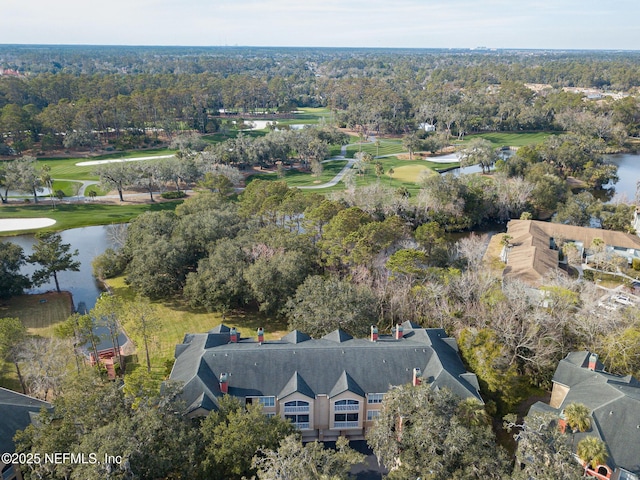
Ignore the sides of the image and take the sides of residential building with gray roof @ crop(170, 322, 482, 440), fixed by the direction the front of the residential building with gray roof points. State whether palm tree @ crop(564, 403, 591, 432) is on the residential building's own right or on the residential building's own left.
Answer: on the residential building's own left

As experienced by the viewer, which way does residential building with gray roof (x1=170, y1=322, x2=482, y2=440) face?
facing the viewer

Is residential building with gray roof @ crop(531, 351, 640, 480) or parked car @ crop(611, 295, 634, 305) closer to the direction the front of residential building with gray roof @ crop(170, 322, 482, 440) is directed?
the residential building with gray roof

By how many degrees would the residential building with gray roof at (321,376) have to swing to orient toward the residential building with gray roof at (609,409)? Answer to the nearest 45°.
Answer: approximately 90° to its left

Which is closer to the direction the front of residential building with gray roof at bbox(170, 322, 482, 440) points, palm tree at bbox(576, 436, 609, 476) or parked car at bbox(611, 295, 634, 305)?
the palm tree

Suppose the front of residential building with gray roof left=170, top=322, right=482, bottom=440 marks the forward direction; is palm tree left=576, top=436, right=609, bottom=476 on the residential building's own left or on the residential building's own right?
on the residential building's own left

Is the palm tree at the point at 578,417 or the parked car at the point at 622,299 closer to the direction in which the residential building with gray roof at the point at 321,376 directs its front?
the palm tree

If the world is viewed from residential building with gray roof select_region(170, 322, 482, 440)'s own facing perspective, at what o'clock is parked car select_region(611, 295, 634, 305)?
The parked car is roughly at 8 o'clock from the residential building with gray roof.

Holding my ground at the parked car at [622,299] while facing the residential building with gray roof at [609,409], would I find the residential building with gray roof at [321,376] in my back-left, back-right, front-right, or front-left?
front-right

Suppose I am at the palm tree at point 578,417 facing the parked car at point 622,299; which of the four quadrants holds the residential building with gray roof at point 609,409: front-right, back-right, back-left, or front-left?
front-right

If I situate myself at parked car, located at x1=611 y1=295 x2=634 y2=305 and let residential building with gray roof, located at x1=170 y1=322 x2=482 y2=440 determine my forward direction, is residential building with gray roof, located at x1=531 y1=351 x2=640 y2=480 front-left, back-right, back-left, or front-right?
front-left
